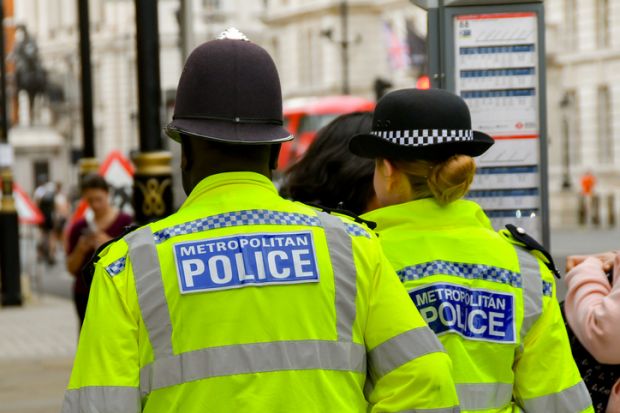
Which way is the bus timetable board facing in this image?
toward the camera

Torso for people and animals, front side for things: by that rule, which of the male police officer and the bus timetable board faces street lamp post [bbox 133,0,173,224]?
the male police officer

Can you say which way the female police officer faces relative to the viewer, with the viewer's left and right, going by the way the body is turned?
facing away from the viewer and to the left of the viewer

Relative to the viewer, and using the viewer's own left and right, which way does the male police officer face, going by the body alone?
facing away from the viewer

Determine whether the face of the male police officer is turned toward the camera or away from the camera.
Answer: away from the camera

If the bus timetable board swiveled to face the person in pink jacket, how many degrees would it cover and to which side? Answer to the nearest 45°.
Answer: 0° — it already faces them

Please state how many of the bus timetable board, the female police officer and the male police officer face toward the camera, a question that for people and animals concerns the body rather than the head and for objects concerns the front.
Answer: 1

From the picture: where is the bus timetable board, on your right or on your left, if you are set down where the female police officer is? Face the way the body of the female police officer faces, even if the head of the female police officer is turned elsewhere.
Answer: on your right

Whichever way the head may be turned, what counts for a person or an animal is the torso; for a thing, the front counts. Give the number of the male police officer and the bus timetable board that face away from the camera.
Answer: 1

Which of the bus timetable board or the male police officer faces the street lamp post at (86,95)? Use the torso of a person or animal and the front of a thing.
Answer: the male police officer

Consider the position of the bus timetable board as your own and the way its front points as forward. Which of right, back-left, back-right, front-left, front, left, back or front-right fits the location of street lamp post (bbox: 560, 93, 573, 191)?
back

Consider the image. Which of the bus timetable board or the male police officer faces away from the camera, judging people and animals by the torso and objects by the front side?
the male police officer

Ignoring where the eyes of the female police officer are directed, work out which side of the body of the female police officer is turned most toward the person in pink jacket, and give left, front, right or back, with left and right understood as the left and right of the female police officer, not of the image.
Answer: right

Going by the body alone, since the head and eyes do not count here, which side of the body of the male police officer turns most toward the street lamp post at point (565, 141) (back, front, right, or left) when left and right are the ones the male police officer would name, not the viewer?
front

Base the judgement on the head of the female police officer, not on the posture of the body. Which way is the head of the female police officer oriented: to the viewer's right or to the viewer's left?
to the viewer's left

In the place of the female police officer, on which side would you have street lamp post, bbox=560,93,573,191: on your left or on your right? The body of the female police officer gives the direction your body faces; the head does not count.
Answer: on your right
